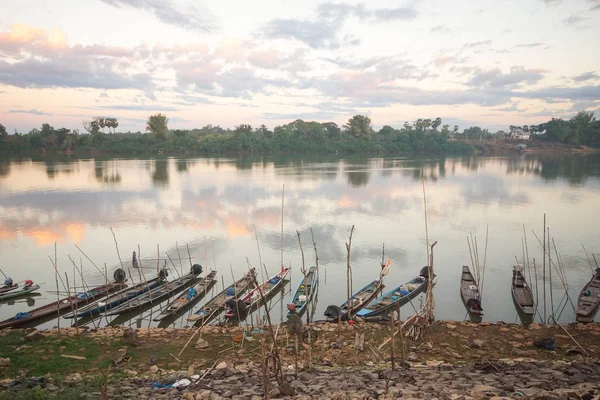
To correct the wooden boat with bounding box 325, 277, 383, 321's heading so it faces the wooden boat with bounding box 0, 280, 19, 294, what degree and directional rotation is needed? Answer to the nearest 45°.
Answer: approximately 135° to its left

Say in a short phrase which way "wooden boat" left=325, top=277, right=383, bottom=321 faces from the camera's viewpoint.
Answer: facing away from the viewer and to the right of the viewer

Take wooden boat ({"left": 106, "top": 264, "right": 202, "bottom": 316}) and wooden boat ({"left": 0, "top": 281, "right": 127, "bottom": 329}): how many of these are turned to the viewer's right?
0

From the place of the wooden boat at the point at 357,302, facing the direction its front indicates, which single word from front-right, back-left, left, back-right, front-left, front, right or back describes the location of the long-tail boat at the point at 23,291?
back-left

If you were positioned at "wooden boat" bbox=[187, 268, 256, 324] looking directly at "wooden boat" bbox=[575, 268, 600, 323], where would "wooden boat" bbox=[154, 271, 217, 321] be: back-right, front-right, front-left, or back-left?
back-left
